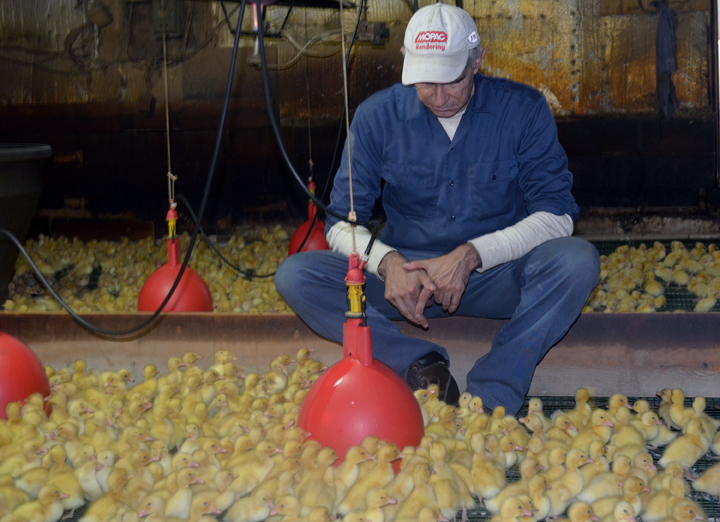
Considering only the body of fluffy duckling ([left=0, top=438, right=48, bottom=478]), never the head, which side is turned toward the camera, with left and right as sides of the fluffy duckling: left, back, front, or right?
right

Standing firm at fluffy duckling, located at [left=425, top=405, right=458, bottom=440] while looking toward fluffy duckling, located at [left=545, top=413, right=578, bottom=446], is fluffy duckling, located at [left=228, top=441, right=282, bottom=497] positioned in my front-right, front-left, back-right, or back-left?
back-right

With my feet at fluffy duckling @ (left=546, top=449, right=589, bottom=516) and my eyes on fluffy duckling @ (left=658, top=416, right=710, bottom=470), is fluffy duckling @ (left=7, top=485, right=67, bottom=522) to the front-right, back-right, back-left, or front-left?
back-left
